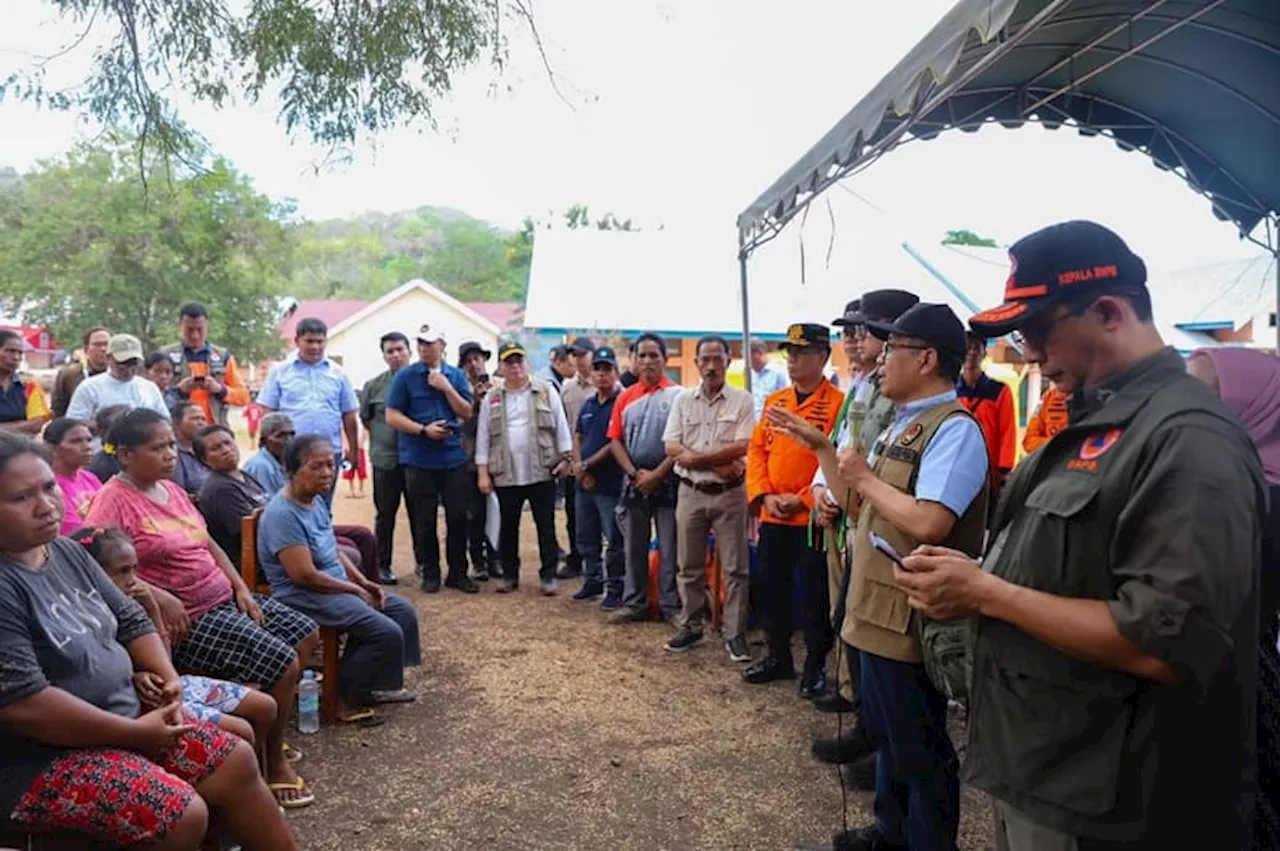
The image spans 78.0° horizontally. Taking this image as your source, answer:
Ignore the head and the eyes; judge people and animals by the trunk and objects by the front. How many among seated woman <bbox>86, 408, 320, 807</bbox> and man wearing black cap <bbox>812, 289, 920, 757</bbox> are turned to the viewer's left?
1

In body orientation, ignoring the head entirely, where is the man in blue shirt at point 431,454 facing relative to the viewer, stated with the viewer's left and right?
facing the viewer

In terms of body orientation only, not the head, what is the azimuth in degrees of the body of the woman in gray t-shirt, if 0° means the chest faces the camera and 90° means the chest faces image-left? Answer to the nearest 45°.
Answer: approximately 315°

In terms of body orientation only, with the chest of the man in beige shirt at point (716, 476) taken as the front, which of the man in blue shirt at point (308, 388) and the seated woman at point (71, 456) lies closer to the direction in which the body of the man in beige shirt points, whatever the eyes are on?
the seated woman

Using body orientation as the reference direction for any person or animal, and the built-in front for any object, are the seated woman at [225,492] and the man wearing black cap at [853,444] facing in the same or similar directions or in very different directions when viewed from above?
very different directions

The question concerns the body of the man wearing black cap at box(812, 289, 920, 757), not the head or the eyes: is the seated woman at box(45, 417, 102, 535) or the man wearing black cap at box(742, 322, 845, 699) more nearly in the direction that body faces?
the seated woman

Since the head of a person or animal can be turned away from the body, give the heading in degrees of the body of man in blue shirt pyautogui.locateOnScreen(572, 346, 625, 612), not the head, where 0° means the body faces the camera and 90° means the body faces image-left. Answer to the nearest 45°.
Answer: approximately 45°

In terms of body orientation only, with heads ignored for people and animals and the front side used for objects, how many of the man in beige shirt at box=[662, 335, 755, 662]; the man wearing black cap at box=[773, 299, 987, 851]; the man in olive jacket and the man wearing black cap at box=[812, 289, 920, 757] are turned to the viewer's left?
3

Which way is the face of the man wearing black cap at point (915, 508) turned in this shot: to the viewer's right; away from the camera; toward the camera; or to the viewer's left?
to the viewer's left

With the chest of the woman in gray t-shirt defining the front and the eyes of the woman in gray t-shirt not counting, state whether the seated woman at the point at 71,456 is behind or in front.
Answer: behind

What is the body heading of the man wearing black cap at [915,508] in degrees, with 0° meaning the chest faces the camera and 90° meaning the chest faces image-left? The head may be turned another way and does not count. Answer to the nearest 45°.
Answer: approximately 90°

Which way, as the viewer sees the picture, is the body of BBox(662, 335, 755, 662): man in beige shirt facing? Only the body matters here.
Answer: toward the camera

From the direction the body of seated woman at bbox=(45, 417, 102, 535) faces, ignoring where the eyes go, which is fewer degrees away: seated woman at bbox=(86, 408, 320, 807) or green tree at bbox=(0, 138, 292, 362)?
the seated woman

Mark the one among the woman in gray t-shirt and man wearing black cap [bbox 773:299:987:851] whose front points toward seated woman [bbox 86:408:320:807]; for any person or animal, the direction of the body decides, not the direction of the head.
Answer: the man wearing black cap
